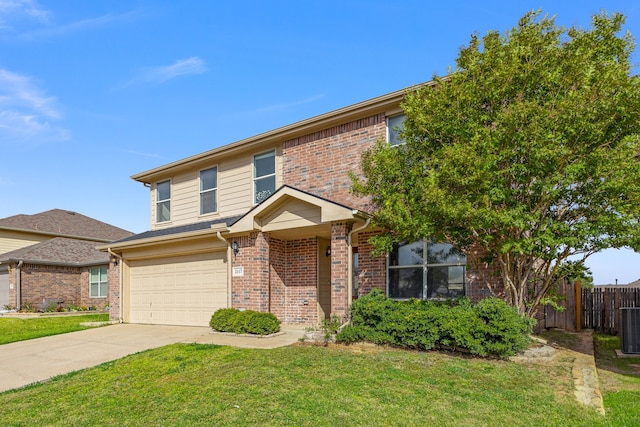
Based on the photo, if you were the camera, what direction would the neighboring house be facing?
facing the viewer and to the left of the viewer

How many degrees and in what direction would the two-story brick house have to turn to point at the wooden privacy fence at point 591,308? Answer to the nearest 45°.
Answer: approximately 135° to its left

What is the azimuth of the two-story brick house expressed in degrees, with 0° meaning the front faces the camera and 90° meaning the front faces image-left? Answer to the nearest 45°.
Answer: approximately 45°

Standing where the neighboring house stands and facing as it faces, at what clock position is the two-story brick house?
The two-story brick house is roughly at 10 o'clock from the neighboring house.

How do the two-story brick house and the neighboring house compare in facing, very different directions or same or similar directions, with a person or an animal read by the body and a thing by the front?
same or similar directions

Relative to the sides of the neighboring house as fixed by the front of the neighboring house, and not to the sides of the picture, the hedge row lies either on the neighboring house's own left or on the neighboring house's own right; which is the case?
on the neighboring house's own left

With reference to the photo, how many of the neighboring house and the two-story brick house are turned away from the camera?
0
